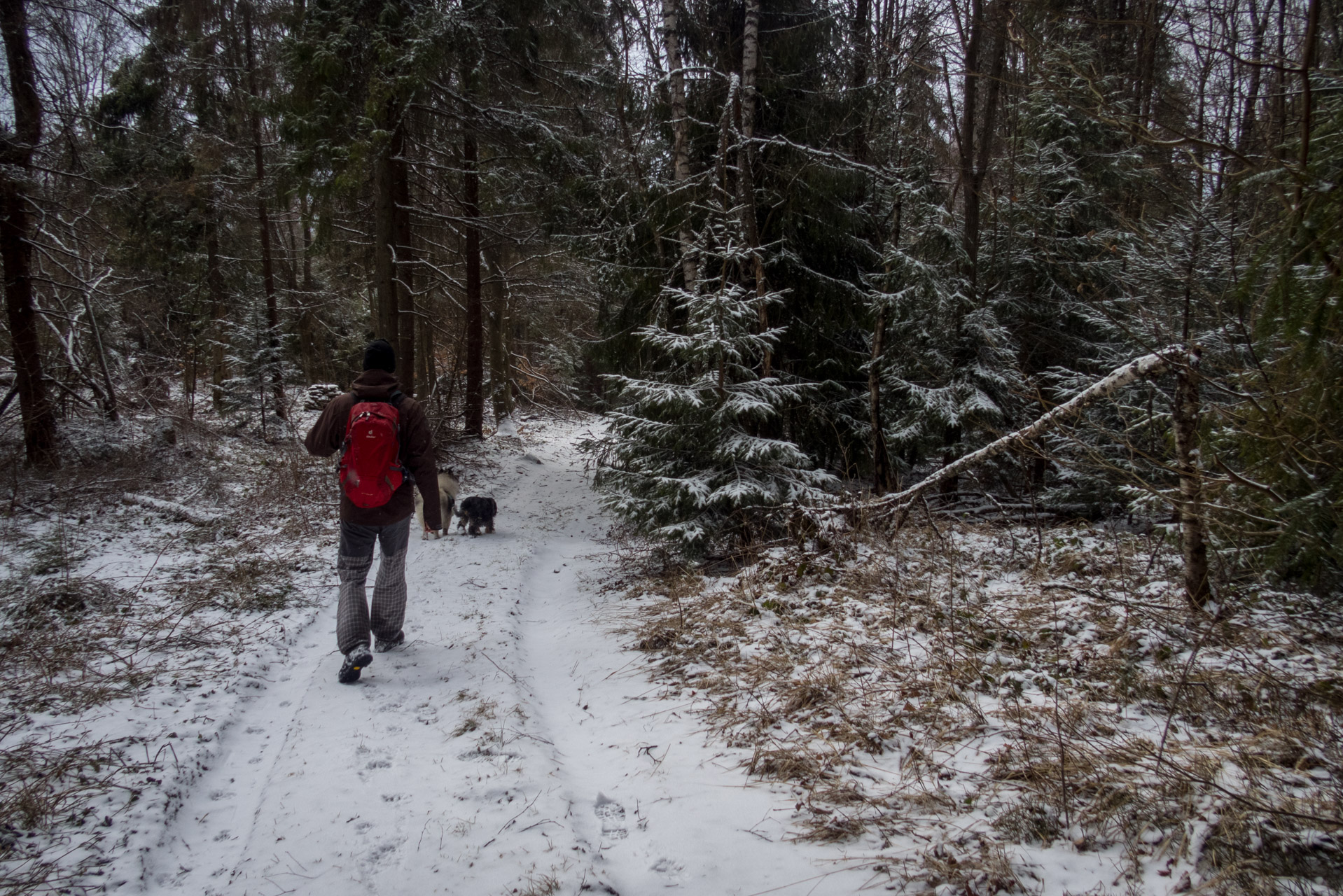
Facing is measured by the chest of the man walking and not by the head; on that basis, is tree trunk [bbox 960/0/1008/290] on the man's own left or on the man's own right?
on the man's own right

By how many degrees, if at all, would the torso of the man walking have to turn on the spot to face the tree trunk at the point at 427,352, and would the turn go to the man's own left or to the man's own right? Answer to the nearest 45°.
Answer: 0° — they already face it

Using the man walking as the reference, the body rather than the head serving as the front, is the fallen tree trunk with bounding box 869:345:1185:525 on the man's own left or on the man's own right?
on the man's own right

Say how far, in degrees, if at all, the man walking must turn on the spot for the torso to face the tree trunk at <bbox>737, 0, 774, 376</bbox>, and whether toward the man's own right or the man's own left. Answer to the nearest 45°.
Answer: approximately 45° to the man's own right

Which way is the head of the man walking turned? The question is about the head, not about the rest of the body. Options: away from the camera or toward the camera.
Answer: away from the camera

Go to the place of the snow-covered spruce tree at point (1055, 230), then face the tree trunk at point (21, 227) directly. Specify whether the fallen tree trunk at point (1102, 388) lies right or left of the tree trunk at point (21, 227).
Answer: left

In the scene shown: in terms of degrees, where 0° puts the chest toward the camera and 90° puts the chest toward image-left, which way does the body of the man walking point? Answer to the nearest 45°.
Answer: approximately 180°

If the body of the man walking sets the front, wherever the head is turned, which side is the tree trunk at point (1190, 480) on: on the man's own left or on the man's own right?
on the man's own right

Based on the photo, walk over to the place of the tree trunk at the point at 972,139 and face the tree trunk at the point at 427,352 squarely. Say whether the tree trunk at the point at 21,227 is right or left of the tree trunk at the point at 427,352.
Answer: left
